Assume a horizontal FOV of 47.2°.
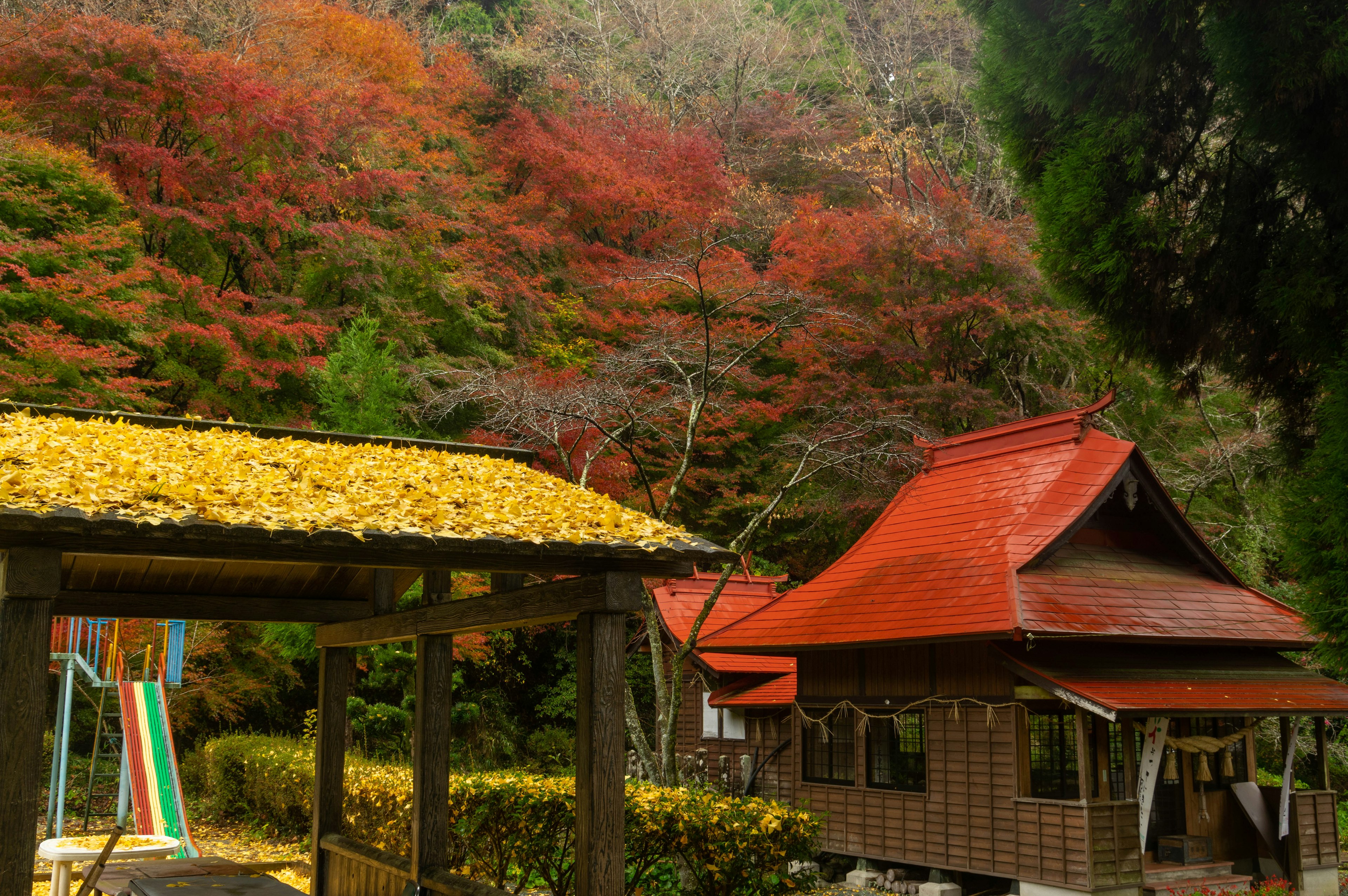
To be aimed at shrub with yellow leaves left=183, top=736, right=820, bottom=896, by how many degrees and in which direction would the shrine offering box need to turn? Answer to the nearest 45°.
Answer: approximately 90° to its right

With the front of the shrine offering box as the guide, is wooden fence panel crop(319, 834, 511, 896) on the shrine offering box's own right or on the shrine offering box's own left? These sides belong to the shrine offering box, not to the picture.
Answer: on the shrine offering box's own right

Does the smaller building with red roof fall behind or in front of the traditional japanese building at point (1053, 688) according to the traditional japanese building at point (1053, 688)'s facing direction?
behind

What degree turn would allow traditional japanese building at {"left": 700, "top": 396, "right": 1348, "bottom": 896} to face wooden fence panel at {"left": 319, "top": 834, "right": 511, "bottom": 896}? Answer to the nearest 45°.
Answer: approximately 90° to its right
